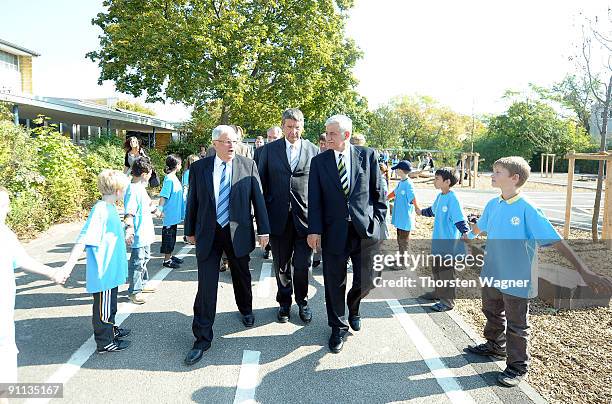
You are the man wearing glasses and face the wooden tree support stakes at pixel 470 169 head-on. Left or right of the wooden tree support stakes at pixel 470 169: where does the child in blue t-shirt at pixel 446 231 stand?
right

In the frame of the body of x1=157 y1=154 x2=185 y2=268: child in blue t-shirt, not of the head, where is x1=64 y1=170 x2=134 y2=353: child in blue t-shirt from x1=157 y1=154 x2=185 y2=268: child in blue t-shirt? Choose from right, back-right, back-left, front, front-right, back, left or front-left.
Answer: right

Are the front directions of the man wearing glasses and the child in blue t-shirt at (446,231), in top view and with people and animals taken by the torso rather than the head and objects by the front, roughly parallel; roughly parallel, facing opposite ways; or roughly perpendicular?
roughly perpendicular

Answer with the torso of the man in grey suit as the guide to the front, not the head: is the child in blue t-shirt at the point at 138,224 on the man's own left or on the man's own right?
on the man's own right

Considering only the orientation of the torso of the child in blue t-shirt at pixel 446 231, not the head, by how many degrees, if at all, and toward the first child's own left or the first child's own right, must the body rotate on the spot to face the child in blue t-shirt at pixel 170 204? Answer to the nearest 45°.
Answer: approximately 45° to the first child's own right

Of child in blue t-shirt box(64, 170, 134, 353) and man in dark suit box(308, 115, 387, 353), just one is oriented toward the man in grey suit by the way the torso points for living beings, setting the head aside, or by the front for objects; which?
the child in blue t-shirt

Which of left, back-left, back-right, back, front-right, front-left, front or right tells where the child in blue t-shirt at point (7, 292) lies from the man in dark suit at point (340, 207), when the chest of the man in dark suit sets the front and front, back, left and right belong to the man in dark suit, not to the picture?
front-right

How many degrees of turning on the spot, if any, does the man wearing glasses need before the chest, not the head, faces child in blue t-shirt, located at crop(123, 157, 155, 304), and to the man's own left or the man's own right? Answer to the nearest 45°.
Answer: approximately 135° to the man's own right
